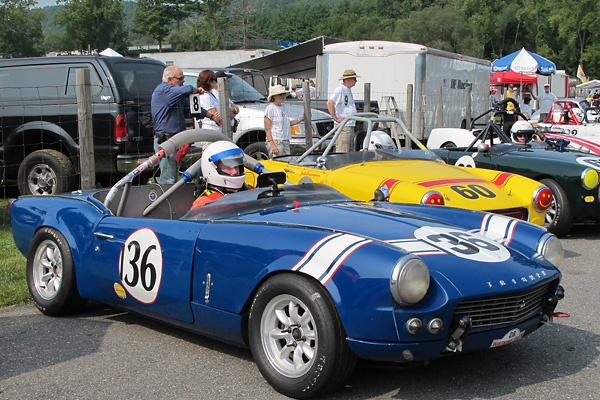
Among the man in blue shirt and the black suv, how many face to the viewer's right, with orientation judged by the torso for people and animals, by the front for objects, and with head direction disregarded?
1

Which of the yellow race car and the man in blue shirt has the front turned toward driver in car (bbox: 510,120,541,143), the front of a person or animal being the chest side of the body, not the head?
the man in blue shirt

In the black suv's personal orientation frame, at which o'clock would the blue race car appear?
The blue race car is roughly at 7 o'clock from the black suv.

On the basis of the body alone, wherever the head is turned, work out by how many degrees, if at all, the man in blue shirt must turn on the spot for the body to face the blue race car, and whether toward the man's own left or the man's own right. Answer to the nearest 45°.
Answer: approximately 90° to the man's own right

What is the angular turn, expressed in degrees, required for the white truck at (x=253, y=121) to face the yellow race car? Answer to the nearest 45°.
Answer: approximately 45° to its right

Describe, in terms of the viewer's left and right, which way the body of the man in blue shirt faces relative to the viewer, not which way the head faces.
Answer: facing to the right of the viewer

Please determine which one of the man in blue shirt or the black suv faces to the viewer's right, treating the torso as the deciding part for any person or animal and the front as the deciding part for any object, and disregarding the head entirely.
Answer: the man in blue shirt

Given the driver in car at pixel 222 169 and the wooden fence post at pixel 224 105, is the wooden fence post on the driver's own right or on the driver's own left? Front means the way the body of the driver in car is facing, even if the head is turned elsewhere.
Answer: on the driver's own left

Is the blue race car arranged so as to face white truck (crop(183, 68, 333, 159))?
no

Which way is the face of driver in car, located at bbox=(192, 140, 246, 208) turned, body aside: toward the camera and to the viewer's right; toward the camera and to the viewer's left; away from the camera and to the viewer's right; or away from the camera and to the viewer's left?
toward the camera and to the viewer's right

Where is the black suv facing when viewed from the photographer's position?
facing away from the viewer and to the left of the viewer

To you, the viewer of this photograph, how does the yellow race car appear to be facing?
facing the viewer and to the right of the viewer

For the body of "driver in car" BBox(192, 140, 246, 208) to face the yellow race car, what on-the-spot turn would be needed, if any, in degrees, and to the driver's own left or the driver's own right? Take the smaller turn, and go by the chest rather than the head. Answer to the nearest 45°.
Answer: approximately 90° to the driver's own left

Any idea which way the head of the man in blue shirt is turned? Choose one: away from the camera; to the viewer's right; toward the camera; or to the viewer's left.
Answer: to the viewer's right

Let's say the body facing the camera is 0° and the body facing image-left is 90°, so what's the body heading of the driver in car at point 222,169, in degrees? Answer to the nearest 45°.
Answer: approximately 315°

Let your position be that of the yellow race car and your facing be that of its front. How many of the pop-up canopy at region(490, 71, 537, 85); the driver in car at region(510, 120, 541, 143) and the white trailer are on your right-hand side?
0

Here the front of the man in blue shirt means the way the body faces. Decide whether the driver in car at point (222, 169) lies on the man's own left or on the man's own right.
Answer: on the man's own right

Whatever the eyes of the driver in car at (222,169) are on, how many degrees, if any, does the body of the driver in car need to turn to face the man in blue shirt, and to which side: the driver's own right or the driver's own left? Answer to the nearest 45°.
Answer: approximately 135° to the driver's own left

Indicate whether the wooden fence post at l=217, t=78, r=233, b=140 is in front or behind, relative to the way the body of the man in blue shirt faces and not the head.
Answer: in front
